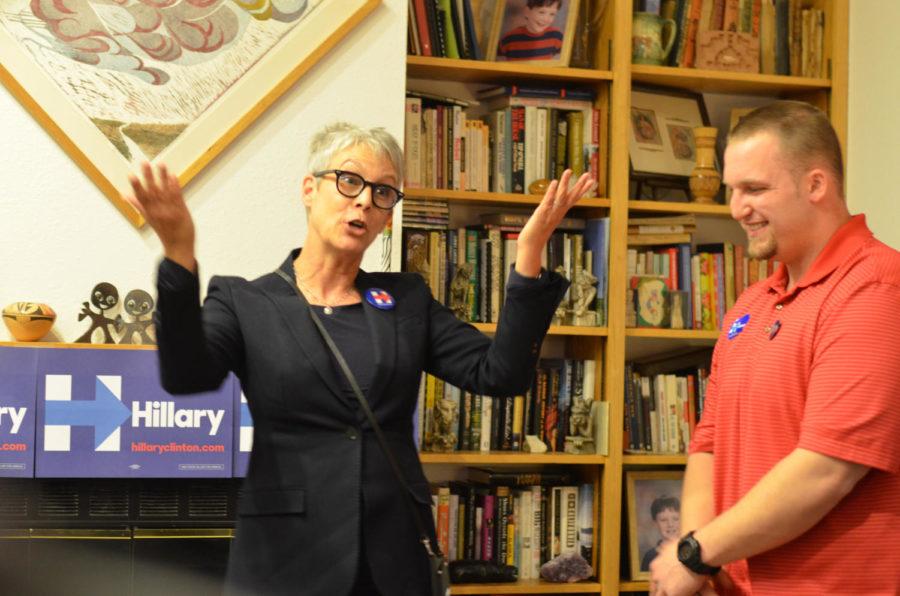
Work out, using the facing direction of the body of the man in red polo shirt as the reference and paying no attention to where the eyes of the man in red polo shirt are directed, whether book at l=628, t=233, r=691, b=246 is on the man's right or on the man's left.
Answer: on the man's right

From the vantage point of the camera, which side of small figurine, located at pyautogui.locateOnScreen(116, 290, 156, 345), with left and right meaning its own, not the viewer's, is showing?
front

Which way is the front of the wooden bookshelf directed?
toward the camera

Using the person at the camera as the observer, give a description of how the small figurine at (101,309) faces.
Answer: facing the viewer

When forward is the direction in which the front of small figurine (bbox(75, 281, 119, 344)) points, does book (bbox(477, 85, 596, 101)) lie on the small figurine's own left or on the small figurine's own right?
on the small figurine's own left

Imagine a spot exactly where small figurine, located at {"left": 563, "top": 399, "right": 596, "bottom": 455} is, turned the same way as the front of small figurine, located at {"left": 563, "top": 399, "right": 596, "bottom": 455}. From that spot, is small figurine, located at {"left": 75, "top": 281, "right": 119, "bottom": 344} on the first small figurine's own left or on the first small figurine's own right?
on the first small figurine's own right

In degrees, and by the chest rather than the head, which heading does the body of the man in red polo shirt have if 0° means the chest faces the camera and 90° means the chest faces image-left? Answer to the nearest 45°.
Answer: approximately 45°

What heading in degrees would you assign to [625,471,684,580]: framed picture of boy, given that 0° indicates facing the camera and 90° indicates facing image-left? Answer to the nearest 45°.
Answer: approximately 0°

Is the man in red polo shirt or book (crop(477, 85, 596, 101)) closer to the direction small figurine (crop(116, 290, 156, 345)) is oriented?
the man in red polo shirt

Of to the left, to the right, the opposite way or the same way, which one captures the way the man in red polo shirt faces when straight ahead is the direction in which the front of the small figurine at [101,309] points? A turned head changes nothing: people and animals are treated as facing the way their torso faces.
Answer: to the right

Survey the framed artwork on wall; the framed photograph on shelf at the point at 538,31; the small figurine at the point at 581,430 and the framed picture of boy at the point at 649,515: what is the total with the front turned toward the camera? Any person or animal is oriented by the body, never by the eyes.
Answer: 4
